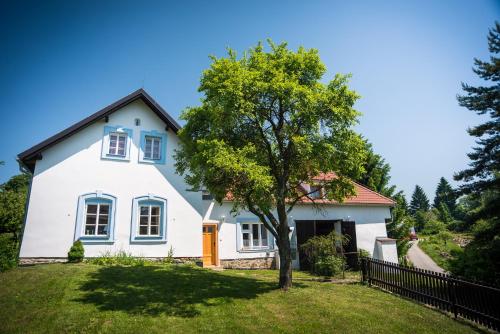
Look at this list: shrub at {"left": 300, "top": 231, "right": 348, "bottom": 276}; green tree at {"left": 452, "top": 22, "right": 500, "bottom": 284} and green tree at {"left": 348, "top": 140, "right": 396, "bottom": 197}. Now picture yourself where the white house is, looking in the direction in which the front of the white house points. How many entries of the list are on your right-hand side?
0

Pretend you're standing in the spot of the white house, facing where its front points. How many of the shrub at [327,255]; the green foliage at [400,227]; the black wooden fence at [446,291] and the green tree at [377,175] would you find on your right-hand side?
0

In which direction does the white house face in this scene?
toward the camera

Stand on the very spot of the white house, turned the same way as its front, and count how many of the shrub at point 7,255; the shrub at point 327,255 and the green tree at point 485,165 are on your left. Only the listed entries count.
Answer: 2

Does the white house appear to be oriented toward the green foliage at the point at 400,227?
no

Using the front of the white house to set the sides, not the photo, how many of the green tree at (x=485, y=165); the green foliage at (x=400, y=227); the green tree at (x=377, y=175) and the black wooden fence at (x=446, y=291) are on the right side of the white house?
0

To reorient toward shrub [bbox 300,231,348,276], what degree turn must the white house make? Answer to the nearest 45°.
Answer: approximately 90° to its left

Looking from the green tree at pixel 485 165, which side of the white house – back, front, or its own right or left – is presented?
left

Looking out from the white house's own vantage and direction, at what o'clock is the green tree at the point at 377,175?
The green tree is roughly at 8 o'clock from the white house.

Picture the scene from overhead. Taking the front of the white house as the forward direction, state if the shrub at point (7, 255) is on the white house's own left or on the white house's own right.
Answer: on the white house's own right

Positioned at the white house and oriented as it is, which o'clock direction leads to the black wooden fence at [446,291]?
The black wooden fence is roughly at 10 o'clock from the white house.

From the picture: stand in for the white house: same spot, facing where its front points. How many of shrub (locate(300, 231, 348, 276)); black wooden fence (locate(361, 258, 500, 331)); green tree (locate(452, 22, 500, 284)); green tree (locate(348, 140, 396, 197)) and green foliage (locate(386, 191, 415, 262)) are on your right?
0
